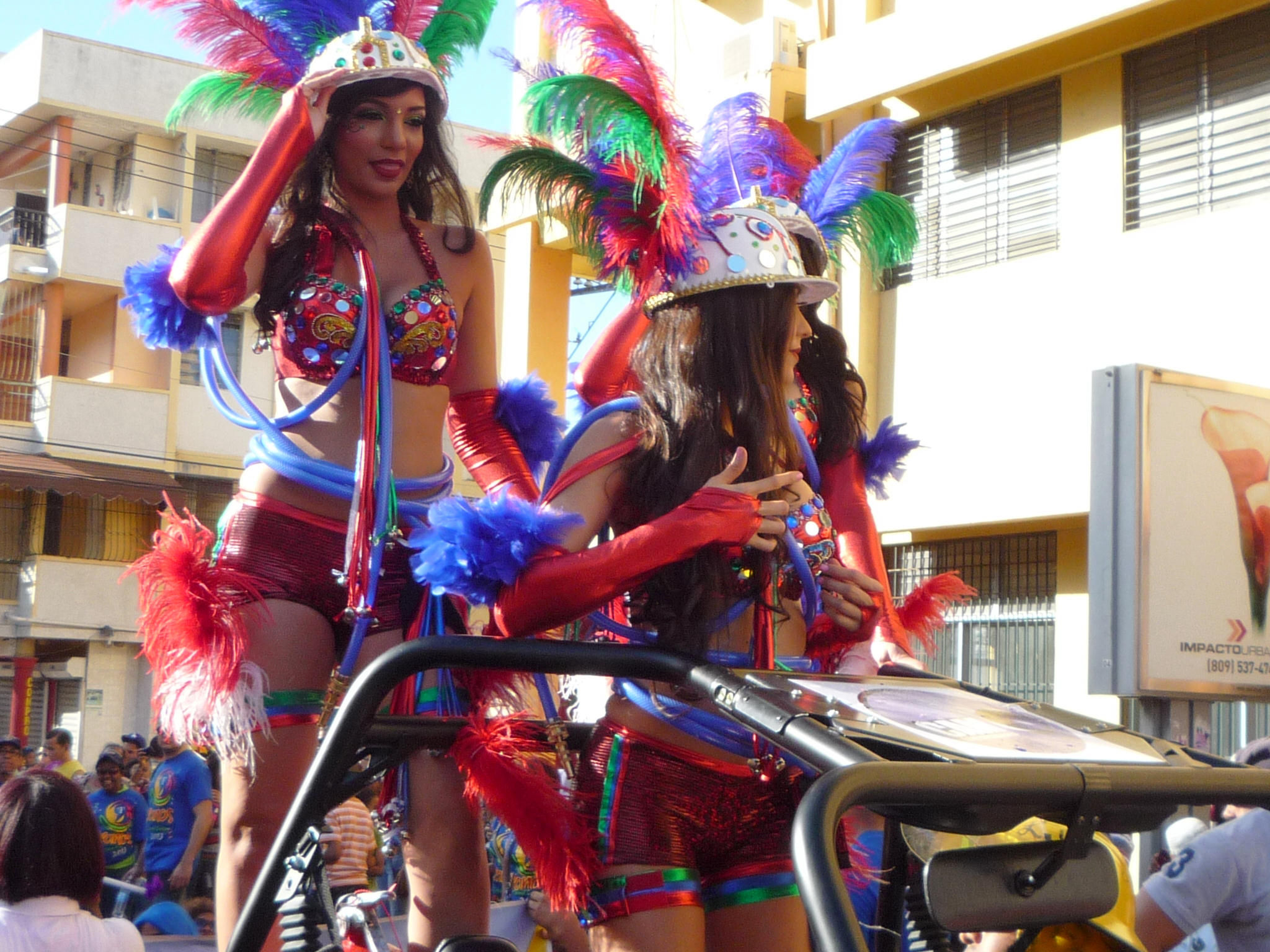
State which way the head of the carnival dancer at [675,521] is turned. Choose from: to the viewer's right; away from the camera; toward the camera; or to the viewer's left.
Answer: to the viewer's right

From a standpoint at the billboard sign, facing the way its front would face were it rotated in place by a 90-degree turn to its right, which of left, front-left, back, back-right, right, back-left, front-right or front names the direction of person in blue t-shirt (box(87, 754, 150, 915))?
front-right

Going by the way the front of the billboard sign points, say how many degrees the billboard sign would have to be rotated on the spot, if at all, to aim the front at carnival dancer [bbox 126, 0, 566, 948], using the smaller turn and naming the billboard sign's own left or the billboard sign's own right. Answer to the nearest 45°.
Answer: approximately 45° to the billboard sign's own right

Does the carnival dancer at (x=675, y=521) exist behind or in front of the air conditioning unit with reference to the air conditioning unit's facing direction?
in front

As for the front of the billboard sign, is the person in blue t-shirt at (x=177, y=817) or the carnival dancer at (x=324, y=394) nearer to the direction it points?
the carnival dancer

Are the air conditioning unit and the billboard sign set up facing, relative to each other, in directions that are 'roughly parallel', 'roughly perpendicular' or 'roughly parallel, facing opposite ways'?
roughly perpendicular

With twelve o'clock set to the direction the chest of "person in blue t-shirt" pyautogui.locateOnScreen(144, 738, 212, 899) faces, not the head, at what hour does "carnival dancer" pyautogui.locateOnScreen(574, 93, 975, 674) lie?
The carnival dancer is roughly at 10 o'clock from the person in blue t-shirt.
